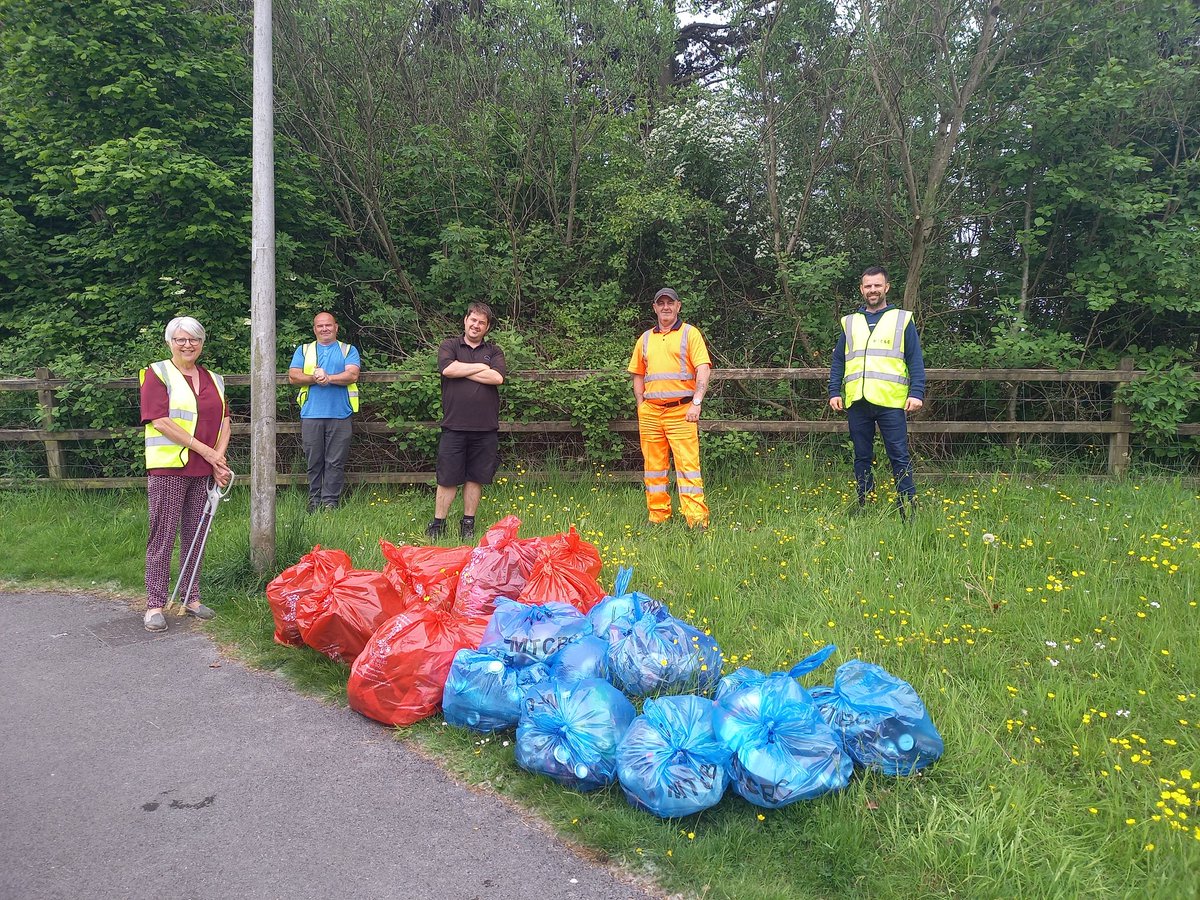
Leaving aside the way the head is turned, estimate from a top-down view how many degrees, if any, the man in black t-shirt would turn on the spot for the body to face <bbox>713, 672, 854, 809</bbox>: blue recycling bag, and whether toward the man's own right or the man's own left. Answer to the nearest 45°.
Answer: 0° — they already face it

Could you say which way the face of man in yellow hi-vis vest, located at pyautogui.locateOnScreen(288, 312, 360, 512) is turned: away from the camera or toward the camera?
toward the camera

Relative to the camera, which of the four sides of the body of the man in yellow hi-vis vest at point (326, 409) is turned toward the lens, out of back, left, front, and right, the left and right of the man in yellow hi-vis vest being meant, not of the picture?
front

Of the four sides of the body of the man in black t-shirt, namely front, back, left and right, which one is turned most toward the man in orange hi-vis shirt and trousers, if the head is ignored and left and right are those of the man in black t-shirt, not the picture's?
left

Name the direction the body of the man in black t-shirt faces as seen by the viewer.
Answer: toward the camera

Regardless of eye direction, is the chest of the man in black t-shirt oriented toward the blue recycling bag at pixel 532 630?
yes

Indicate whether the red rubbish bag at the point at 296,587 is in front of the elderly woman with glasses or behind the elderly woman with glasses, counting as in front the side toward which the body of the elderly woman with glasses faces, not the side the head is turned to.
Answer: in front

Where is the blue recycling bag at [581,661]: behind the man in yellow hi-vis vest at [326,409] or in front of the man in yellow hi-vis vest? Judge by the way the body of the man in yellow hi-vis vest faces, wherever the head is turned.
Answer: in front

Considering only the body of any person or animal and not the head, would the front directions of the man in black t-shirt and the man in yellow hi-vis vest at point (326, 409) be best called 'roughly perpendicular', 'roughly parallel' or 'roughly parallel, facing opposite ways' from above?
roughly parallel

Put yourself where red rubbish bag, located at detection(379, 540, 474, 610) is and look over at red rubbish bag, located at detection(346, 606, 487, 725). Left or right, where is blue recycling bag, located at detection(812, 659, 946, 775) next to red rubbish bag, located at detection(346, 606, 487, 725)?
left

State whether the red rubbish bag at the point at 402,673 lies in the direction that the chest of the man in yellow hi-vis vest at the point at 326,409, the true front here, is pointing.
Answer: yes

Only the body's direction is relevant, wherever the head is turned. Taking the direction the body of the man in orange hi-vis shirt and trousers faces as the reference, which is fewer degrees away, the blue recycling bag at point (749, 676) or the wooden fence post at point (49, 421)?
the blue recycling bag

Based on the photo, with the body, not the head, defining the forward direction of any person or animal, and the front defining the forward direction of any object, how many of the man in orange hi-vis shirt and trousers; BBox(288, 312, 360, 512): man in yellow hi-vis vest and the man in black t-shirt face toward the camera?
3

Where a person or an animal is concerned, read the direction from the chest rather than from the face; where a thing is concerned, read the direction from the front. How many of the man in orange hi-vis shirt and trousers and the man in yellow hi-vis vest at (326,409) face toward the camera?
2
